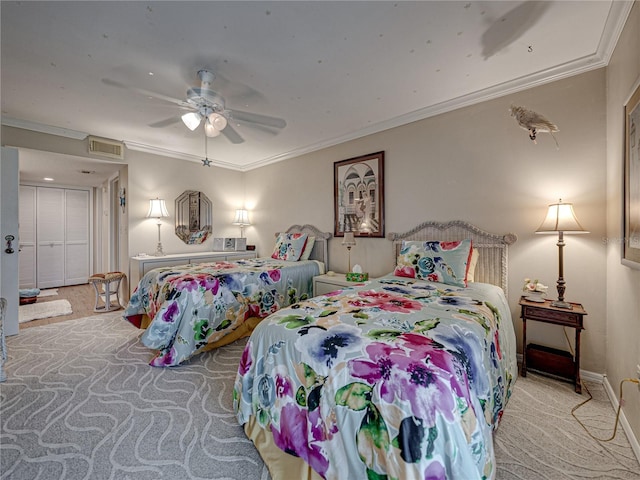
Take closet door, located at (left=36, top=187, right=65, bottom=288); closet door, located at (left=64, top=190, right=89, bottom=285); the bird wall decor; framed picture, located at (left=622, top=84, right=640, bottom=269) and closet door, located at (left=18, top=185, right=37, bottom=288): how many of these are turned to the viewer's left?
2

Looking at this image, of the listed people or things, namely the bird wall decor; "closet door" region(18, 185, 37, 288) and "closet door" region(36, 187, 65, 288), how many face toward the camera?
2

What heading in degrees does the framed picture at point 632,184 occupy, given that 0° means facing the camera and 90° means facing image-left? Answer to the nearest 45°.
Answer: approximately 90°

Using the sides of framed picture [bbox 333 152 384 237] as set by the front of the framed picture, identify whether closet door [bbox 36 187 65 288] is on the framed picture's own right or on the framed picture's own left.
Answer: on the framed picture's own right

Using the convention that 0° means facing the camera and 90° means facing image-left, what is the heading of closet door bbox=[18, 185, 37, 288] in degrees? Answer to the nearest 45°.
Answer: approximately 0°
